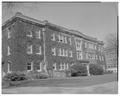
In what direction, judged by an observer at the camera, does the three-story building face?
facing the viewer and to the right of the viewer
